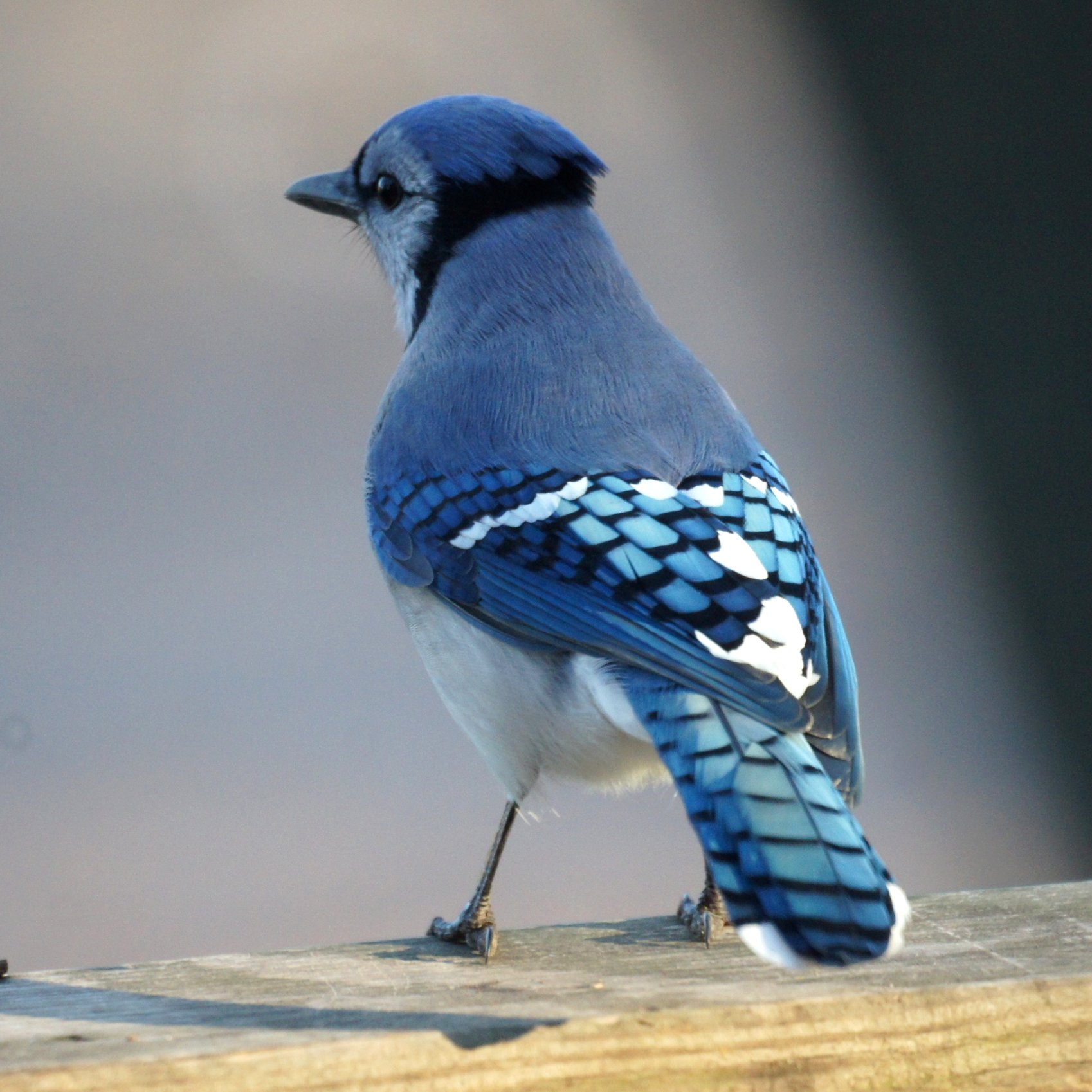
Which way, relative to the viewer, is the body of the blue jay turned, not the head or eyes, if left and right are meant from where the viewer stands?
facing away from the viewer and to the left of the viewer
